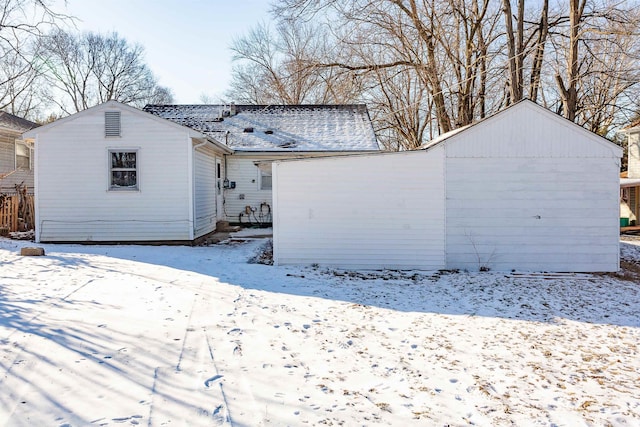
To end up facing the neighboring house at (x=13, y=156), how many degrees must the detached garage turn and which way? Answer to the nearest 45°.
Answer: approximately 90° to its left

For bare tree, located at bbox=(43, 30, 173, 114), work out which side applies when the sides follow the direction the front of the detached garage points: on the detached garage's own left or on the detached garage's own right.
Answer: on the detached garage's own left

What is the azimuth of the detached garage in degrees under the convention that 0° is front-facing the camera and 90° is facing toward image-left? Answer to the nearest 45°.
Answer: approximately 180°

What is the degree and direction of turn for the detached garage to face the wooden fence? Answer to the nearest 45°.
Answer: approximately 90° to its left

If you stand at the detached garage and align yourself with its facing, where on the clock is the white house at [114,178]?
The white house is roughly at 9 o'clock from the detached garage.
